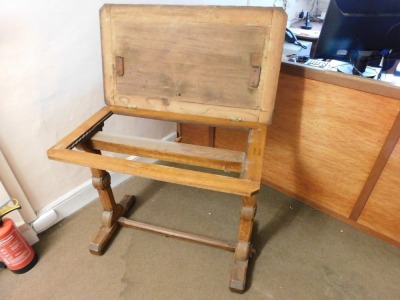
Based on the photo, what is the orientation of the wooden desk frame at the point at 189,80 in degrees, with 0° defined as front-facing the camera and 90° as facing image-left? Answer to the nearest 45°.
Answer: approximately 45°

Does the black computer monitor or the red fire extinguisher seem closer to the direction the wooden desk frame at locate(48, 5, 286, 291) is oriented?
the red fire extinguisher

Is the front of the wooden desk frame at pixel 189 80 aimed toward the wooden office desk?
no

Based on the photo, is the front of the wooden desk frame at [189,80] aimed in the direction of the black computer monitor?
no

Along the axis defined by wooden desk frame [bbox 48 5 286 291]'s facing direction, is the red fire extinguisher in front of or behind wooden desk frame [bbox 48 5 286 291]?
in front
